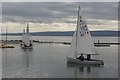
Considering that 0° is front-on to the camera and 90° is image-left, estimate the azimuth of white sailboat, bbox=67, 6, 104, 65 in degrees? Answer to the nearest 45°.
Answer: approximately 90°
